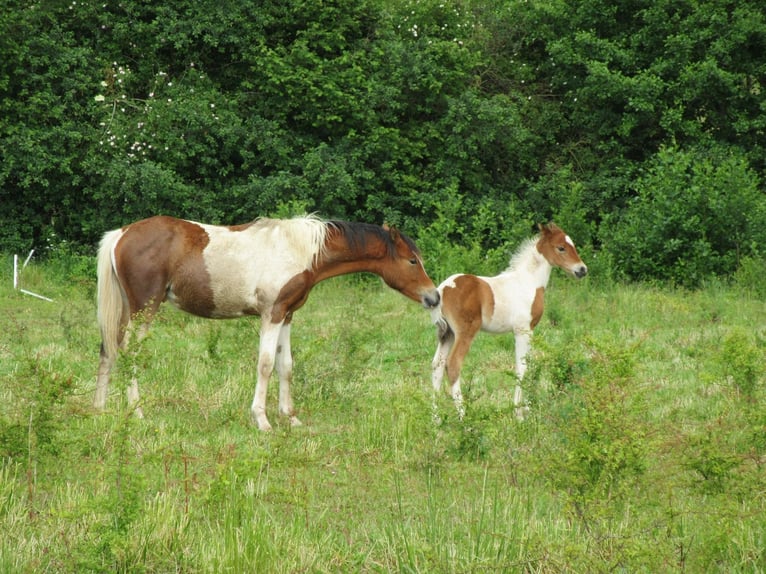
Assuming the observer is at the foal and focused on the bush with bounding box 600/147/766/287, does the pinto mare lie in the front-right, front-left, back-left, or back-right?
back-left

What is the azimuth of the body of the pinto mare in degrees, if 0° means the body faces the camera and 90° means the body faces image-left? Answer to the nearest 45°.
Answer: approximately 270°

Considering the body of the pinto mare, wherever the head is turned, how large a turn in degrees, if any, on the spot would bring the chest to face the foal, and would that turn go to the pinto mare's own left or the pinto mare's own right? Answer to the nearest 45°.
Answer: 0° — it already faces it

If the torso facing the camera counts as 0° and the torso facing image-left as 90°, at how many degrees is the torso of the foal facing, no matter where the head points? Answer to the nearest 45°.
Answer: approximately 270°

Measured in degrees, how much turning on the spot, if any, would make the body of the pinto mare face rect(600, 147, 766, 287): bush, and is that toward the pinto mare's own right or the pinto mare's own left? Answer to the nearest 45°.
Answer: approximately 45° to the pinto mare's own left

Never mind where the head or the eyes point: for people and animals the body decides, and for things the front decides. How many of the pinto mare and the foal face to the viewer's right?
2

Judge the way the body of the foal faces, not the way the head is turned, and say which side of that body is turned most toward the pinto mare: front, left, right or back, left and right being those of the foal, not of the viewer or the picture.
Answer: back

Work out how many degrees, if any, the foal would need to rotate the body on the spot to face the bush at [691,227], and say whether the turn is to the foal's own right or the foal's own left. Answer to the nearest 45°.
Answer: approximately 90° to the foal's own left

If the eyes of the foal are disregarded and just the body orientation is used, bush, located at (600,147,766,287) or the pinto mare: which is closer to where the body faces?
the bush
